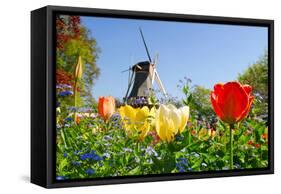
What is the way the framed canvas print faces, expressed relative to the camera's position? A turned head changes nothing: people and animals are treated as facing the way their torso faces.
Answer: facing the viewer and to the right of the viewer
